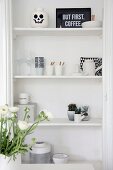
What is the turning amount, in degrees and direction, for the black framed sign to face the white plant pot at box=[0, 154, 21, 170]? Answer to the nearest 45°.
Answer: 0° — it already faces it

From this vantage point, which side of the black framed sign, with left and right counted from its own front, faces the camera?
front

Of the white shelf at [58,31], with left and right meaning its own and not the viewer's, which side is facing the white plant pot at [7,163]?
front

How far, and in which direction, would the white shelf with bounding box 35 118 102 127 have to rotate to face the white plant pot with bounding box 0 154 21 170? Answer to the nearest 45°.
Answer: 0° — it already faces it

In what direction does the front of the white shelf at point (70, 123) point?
toward the camera
